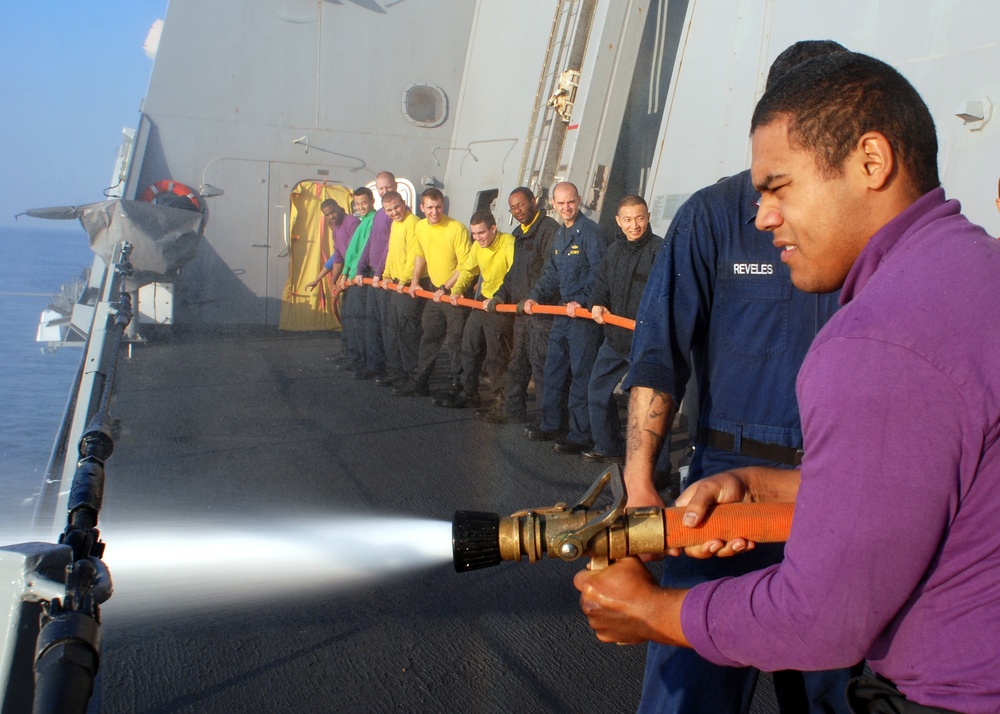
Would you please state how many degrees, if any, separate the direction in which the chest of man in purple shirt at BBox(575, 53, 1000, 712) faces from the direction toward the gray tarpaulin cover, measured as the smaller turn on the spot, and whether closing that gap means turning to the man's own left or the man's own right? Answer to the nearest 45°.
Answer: approximately 45° to the man's own right

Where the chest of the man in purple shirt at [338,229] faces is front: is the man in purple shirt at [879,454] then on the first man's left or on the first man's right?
on the first man's left

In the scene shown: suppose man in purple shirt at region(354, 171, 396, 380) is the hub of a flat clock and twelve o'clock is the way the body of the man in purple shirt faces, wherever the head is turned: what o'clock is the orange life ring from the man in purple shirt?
The orange life ring is roughly at 3 o'clock from the man in purple shirt.

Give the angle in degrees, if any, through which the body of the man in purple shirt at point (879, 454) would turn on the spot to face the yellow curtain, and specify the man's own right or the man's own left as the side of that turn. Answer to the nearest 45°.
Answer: approximately 45° to the man's own right

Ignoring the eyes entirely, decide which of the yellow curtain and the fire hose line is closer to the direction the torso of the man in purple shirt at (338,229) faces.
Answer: the fire hose line

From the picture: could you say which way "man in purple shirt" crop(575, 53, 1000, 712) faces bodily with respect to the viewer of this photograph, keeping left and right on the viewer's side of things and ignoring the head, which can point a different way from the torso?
facing to the left of the viewer

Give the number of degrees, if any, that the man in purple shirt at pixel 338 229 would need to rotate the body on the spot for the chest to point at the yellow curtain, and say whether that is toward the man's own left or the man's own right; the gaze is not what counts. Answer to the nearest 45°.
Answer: approximately 135° to the man's own right

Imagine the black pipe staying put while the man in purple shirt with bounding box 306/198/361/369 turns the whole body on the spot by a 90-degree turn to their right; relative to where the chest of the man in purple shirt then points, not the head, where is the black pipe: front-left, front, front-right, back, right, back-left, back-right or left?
back-left

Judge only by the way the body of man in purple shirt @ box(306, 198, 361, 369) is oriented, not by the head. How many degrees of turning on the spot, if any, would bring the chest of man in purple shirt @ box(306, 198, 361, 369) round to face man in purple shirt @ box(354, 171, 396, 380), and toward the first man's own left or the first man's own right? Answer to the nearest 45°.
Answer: approximately 45° to the first man's own left

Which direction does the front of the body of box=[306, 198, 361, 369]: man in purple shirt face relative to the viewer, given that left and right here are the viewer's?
facing the viewer and to the left of the viewer
